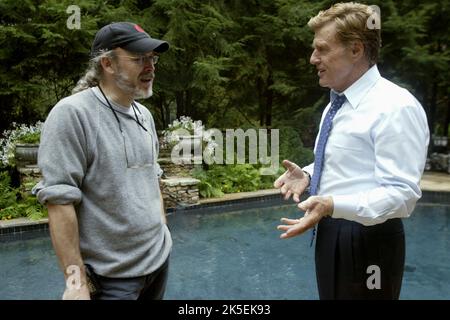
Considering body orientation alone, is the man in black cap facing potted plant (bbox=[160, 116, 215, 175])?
no

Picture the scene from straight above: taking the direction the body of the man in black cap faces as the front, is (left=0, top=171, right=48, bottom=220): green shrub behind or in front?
behind

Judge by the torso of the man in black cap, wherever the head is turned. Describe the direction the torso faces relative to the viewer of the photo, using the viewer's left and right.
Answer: facing the viewer and to the right of the viewer

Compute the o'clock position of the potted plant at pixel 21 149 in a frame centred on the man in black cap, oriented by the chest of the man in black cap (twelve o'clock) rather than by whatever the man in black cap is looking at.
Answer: The potted plant is roughly at 7 o'clock from the man in black cap.

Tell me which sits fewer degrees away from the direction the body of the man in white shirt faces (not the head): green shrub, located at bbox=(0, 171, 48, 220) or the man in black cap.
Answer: the man in black cap

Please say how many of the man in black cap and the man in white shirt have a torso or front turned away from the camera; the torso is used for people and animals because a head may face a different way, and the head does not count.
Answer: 0

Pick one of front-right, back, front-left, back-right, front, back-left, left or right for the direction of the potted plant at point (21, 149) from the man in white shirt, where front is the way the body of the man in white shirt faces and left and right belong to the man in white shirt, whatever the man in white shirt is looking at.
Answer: right

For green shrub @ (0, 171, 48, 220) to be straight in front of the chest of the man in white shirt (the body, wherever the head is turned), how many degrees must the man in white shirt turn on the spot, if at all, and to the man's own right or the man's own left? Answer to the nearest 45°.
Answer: approximately 90° to the man's own right

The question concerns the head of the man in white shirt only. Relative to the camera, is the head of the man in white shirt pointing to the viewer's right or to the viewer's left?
to the viewer's left

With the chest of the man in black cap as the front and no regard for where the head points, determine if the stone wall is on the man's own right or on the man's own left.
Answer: on the man's own left

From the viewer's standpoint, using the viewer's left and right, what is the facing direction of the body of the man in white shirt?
facing the viewer and to the left of the viewer

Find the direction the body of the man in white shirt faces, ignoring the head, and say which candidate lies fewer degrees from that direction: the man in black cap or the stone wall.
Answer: the man in black cap

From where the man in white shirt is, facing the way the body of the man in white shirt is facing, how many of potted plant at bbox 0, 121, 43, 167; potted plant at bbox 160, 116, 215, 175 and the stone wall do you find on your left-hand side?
0

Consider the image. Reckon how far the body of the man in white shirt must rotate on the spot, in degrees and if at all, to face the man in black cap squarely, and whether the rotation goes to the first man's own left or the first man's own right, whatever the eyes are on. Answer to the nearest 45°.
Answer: approximately 45° to the first man's own right

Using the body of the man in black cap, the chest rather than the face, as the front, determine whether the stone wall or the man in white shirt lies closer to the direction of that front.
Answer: the man in white shirt
